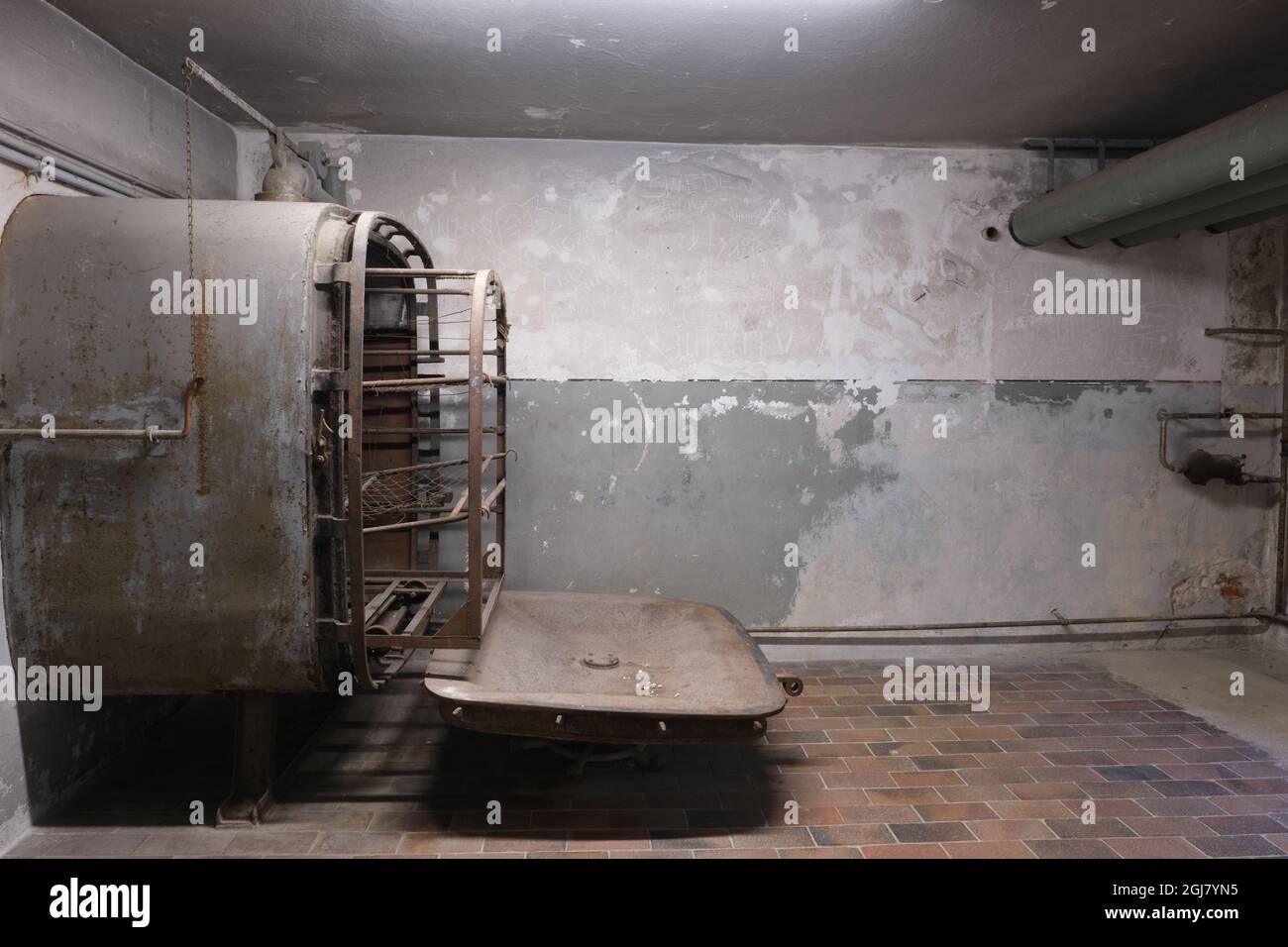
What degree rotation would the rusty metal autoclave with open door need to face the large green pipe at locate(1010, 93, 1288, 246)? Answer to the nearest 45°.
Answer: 0° — it already faces it

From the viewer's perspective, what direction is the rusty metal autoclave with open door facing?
to the viewer's right

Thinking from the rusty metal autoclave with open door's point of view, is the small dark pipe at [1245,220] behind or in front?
in front
